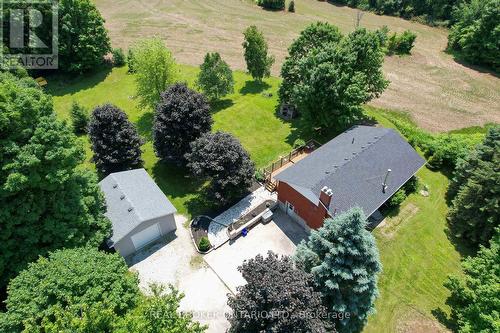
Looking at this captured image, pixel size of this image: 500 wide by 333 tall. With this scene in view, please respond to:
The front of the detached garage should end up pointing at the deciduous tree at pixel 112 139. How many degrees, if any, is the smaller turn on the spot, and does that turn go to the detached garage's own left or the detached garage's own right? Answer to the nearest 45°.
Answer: approximately 135° to the detached garage's own left

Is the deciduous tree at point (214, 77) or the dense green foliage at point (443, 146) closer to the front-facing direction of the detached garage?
the dense green foliage

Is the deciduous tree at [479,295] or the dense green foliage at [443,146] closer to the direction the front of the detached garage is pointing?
the deciduous tree

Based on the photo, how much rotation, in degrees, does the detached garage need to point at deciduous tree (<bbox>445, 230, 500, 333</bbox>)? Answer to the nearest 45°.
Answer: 0° — it already faces it

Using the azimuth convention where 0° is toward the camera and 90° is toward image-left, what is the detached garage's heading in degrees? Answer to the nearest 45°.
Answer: approximately 315°

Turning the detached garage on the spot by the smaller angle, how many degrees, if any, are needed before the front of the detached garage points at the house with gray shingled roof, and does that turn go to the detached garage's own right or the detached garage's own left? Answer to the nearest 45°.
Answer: approximately 45° to the detached garage's own left

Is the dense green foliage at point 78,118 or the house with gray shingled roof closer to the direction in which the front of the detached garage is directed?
the house with gray shingled roof

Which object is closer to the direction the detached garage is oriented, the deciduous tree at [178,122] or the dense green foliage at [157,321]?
the dense green foliage

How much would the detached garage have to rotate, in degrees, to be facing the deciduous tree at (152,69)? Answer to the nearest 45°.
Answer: approximately 135° to its left

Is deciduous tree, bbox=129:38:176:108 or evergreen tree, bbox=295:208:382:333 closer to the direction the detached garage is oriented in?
the evergreen tree

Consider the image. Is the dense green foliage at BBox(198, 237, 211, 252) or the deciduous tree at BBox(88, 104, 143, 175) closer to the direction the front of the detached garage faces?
the dense green foliage

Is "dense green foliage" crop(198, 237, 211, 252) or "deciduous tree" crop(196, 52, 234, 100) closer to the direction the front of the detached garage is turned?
the dense green foliage
